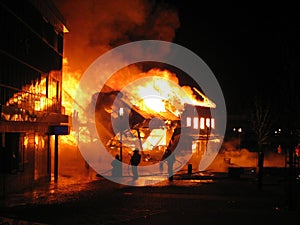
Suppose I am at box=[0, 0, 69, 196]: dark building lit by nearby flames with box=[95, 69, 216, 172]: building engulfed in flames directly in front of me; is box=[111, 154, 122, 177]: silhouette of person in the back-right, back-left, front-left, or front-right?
front-right

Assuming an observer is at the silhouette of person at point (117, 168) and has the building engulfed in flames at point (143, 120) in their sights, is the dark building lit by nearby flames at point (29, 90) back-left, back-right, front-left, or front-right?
back-left

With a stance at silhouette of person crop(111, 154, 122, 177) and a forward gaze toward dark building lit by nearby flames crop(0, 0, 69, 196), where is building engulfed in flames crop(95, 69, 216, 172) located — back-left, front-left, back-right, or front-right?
back-right
